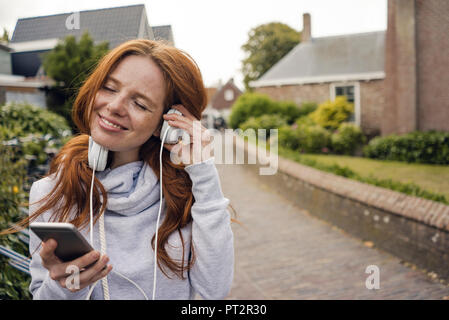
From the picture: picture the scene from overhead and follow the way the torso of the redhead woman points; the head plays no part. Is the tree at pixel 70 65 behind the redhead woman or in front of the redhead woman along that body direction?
behind

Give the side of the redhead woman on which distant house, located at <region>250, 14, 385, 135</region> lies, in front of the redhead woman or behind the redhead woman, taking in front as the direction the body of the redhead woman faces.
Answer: behind

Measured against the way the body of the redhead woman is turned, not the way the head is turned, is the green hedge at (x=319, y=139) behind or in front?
behind

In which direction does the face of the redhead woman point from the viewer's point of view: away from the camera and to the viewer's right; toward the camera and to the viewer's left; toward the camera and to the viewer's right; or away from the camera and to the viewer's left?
toward the camera and to the viewer's left

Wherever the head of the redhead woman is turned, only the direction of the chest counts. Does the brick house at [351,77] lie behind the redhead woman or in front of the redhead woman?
behind

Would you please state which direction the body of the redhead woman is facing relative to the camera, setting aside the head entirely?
toward the camera

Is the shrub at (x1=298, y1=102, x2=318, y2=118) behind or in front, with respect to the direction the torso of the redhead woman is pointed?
behind

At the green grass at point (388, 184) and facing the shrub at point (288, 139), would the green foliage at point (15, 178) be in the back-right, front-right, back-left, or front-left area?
back-left
